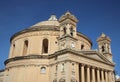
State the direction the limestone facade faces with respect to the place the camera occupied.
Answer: facing the viewer and to the right of the viewer
